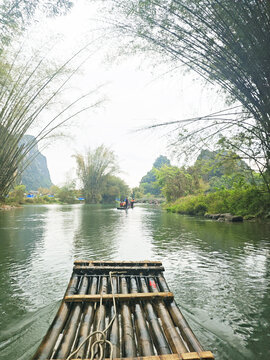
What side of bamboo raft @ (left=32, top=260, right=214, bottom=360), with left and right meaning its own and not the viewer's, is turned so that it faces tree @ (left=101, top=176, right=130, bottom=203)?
front

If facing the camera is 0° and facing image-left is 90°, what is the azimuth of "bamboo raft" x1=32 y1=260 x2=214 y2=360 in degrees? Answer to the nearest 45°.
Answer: approximately 180°

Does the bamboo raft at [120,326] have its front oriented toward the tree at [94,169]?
yes

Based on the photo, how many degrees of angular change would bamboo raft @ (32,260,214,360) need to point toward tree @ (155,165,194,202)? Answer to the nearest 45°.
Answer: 0° — it already faces it

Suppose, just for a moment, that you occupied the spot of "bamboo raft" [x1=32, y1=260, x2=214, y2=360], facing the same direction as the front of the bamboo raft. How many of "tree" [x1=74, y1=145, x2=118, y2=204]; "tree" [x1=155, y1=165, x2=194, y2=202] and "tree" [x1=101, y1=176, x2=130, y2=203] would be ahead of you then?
3
